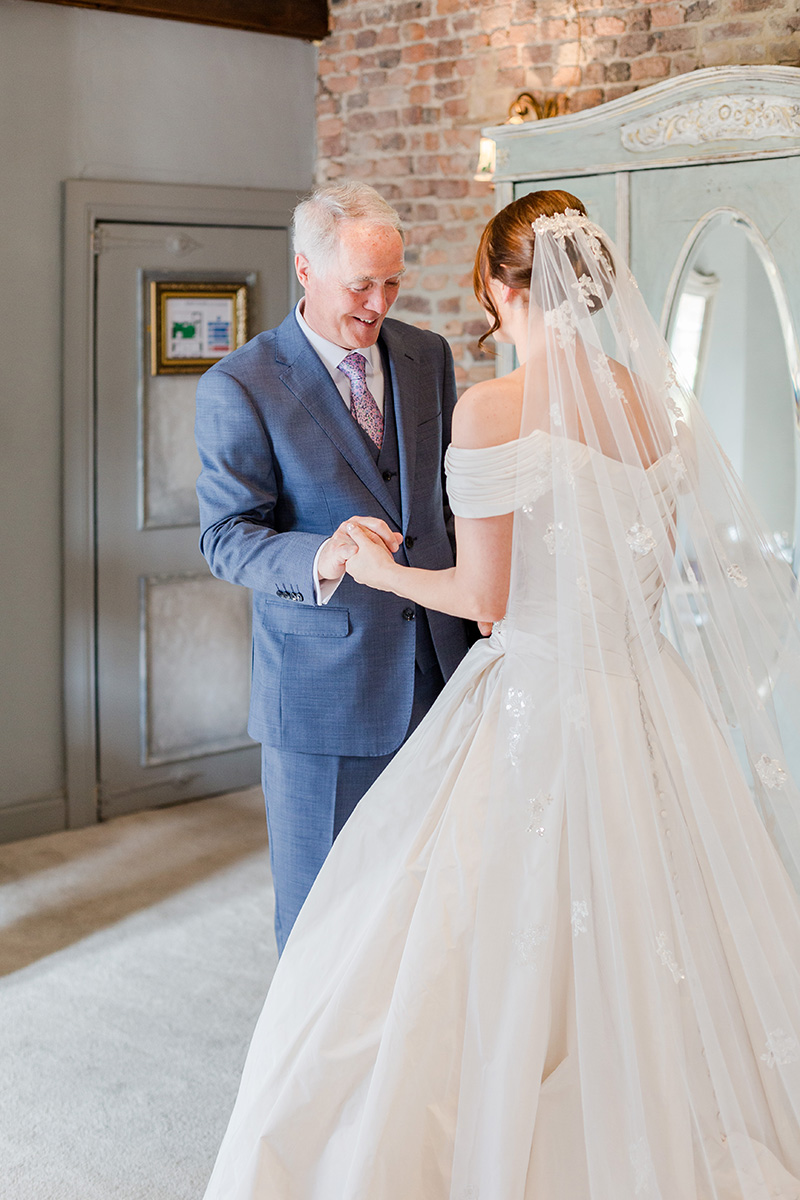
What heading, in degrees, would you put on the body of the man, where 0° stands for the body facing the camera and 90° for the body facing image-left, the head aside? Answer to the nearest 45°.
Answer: approximately 315°

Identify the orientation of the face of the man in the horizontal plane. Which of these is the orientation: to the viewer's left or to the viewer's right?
to the viewer's right

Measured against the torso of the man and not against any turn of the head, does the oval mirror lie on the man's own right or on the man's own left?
on the man's own left

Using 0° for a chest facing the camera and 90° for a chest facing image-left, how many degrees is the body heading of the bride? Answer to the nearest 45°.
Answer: approximately 135°

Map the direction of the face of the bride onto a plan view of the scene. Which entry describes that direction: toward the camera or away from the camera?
away from the camera

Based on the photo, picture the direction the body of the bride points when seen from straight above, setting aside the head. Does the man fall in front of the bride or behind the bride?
in front

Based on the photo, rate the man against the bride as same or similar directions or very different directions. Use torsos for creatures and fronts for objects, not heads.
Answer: very different directions

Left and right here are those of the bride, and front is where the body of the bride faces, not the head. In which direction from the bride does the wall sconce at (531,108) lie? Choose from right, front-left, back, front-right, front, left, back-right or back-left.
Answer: front-right
